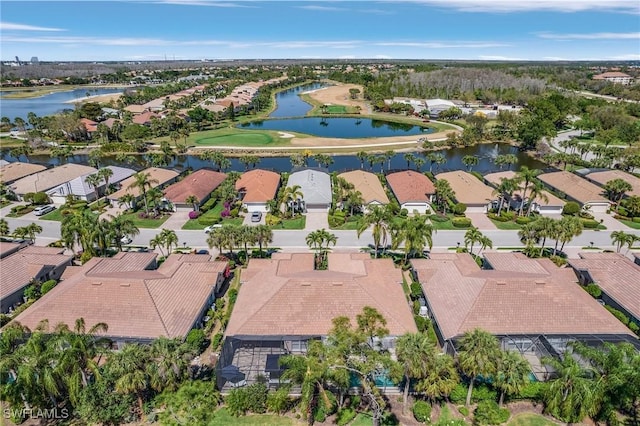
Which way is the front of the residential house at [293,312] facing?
away from the camera

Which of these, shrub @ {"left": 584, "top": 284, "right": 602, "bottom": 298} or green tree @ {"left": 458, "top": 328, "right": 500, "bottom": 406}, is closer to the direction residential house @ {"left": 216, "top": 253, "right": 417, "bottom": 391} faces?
the shrub

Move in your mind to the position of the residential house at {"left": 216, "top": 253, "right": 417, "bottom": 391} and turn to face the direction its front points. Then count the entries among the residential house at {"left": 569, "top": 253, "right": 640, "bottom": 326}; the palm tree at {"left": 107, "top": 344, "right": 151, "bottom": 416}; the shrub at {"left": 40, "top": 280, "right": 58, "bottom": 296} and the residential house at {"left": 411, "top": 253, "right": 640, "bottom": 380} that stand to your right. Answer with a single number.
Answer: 2

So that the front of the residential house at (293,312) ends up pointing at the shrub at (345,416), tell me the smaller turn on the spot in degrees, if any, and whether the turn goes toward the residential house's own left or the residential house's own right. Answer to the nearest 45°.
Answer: approximately 135° to the residential house's own right

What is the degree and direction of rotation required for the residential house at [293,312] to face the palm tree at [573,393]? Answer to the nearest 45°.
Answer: approximately 135° to its right

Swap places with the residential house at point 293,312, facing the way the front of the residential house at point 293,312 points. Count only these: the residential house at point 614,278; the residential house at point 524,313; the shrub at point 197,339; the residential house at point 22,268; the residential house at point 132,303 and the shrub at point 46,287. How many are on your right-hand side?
2

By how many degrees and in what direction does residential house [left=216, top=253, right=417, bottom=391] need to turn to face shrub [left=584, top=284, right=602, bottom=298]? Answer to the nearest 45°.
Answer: approximately 90° to its right

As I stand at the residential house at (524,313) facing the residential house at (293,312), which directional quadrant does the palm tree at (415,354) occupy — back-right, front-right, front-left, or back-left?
front-left

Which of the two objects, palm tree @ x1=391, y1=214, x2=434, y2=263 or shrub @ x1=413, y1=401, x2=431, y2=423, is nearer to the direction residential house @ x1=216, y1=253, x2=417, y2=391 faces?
the palm tree

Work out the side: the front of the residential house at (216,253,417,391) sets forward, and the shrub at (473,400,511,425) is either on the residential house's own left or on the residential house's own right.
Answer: on the residential house's own right

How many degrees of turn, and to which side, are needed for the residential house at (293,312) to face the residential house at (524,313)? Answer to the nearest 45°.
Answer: approximately 90° to its right

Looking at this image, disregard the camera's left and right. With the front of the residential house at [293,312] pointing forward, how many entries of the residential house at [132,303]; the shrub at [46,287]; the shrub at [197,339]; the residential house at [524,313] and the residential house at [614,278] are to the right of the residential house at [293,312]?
2

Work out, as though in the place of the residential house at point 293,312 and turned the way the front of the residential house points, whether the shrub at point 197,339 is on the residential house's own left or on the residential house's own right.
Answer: on the residential house's own left

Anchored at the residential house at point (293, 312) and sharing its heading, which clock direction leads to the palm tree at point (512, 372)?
The palm tree is roughly at 4 o'clock from the residential house.

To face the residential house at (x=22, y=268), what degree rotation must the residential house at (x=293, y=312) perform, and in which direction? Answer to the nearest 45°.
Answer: approximately 90° to its left

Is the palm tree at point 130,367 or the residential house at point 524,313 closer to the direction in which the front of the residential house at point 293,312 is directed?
the residential house

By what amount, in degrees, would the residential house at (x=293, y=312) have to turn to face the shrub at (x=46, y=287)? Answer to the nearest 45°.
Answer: approximately 90° to its left

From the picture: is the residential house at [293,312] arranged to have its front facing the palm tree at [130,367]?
no

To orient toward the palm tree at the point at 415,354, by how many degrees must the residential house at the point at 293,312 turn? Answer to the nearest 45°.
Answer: approximately 135° to its right

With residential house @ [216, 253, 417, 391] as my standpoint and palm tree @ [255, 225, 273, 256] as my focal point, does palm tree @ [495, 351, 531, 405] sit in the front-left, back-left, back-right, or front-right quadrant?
back-right

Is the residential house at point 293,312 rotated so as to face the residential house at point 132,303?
no

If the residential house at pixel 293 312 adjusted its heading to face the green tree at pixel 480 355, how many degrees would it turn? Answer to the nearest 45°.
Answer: approximately 135° to its right
